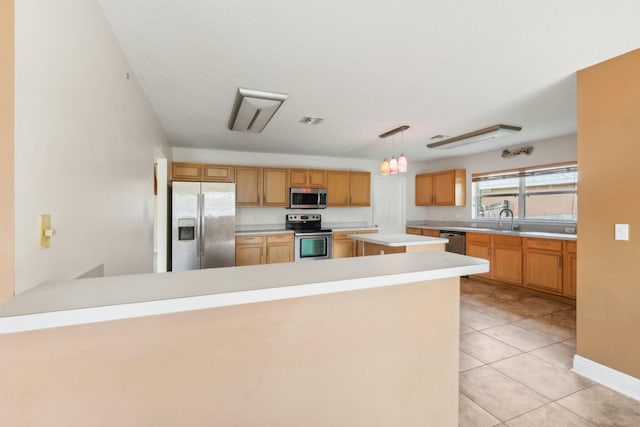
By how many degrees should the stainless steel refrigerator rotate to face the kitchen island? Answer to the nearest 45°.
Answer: approximately 45° to its left

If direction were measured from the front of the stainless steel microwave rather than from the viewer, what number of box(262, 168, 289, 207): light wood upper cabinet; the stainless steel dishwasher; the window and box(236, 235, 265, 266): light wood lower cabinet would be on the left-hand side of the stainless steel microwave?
2

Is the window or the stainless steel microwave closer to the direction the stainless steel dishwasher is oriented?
the stainless steel microwave

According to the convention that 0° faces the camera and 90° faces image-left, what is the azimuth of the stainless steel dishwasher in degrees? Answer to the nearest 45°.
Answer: approximately 45°

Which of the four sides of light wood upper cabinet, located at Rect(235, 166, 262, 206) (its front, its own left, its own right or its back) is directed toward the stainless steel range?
left

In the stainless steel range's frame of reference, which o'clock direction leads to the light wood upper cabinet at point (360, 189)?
The light wood upper cabinet is roughly at 8 o'clock from the stainless steel range.

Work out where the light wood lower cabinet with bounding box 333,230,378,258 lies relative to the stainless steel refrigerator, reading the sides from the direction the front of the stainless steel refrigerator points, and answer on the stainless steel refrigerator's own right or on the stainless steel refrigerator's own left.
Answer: on the stainless steel refrigerator's own left

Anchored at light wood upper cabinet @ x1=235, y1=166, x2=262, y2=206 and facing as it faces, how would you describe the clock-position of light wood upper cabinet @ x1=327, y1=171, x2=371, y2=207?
light wood upper cabinet @ x1=327, y1=171, x2=371, y2=207 is roughly at 9 o'clock from light wood upper cabinet @ x1=235, y1=166, x2=262, y2=206.
